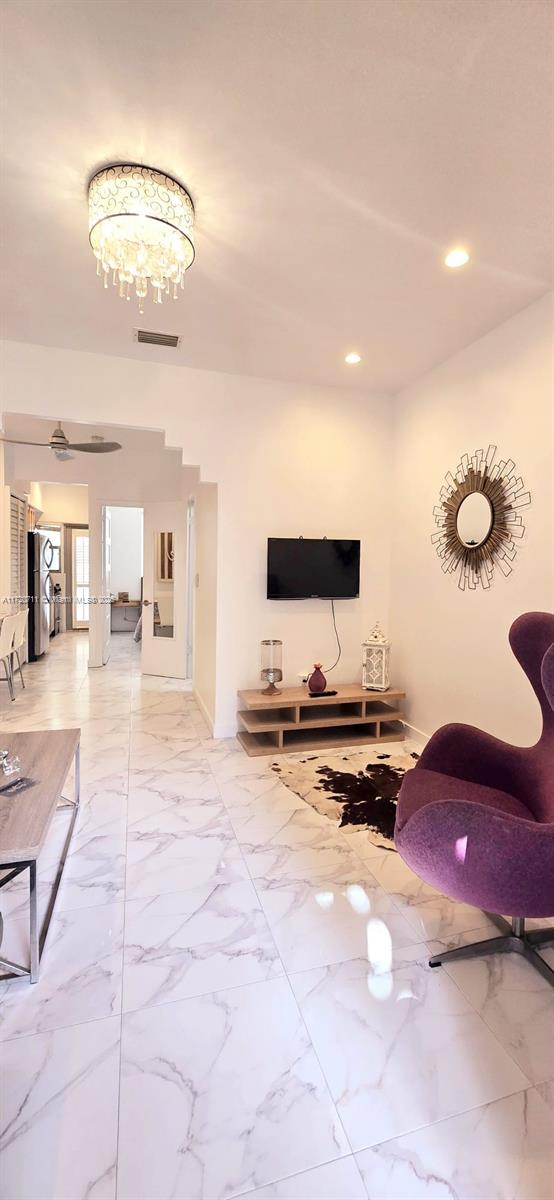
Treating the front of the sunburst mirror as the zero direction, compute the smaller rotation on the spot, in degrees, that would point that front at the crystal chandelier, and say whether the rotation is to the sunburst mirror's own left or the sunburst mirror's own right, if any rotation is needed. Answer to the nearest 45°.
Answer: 0° — it already faces it

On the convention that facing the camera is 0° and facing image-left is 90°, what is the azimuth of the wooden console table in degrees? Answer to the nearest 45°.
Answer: approximately 0°

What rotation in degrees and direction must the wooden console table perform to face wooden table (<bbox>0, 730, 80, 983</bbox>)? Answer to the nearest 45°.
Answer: approximately 45° to its right

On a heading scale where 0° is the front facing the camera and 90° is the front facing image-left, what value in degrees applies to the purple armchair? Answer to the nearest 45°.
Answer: approximately 90°

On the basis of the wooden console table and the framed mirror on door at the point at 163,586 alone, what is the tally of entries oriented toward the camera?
2

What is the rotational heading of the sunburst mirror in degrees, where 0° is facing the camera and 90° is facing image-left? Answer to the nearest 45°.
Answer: approximately 45°

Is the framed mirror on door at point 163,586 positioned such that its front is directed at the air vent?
yes

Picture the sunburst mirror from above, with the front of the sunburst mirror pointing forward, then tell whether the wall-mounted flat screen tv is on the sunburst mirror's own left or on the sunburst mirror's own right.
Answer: on the sunburst mirror's own right
